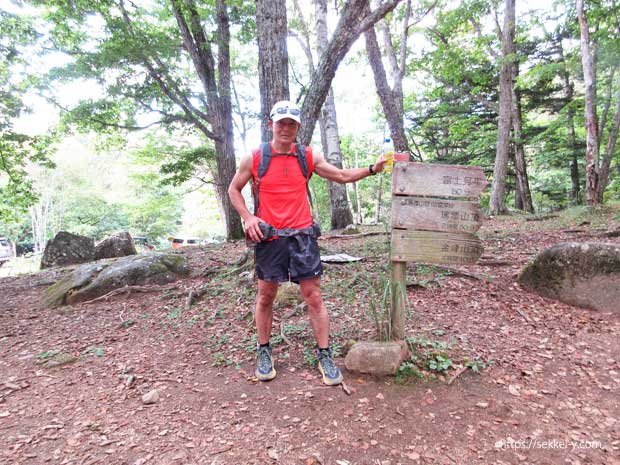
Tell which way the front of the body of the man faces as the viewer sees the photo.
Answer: toward the camera

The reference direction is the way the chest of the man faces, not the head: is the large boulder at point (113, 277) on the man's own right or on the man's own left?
on the man's own right

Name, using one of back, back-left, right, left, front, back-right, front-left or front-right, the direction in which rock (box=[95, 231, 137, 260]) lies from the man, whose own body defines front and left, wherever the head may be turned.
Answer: back-right

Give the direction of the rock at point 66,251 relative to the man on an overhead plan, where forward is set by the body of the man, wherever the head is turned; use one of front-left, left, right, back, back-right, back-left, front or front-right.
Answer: back-right

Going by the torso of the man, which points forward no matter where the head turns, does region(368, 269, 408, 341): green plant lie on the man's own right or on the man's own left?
on the man's own left

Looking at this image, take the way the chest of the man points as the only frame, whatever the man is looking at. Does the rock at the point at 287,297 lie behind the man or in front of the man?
behind

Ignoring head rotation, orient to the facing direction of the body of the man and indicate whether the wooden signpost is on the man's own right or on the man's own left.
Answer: on the man's own left

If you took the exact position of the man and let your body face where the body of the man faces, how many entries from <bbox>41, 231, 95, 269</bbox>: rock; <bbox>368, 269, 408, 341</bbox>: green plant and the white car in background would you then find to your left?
1
